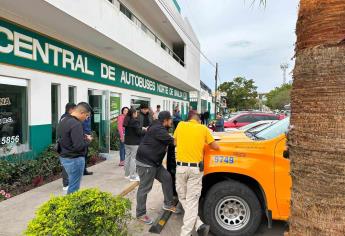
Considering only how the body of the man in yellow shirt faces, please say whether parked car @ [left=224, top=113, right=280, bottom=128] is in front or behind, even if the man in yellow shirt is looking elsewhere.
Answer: in front

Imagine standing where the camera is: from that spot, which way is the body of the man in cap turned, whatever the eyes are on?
to the viewer's right

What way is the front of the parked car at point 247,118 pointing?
to the viewer's left

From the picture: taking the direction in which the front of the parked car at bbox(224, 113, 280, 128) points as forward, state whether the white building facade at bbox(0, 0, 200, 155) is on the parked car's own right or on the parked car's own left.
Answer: on the parked car's own left

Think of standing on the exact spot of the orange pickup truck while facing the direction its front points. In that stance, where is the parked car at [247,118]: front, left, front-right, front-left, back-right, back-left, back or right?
right

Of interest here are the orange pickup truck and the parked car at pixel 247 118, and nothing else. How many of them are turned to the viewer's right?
0

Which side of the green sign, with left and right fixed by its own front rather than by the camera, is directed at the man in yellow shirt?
front

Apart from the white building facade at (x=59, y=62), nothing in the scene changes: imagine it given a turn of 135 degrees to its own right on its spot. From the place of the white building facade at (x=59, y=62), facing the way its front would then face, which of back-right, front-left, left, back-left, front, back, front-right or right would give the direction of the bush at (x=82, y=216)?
left

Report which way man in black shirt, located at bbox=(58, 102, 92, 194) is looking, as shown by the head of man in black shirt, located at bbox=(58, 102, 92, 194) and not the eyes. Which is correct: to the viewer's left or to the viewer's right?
to the viewer's right

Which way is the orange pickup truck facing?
to the viewer's left

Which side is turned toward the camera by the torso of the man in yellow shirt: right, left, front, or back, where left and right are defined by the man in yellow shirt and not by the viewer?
back

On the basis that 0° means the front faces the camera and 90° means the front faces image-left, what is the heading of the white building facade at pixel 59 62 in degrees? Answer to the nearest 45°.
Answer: approximately 315°
